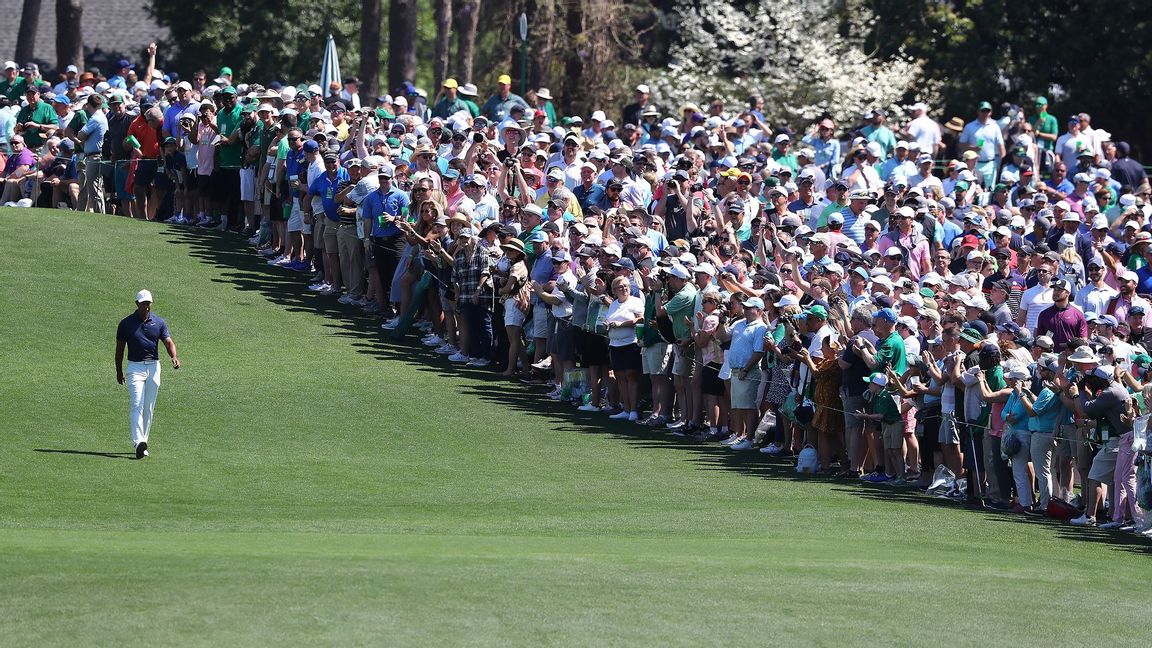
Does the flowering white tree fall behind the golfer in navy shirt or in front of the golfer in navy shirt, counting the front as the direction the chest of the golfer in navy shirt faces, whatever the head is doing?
behind

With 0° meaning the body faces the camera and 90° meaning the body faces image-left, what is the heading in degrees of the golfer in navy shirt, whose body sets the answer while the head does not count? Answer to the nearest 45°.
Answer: approximately 0°
